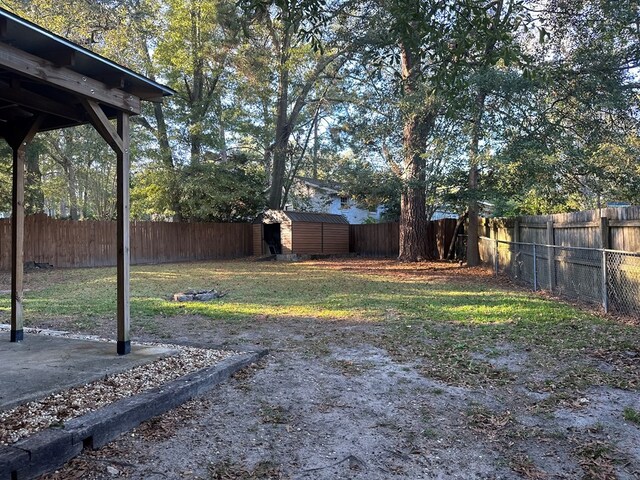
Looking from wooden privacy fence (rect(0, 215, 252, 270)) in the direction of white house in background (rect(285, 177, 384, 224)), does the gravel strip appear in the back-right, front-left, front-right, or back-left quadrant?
back-right

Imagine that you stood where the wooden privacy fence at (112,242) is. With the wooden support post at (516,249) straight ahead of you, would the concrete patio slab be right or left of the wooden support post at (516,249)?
right

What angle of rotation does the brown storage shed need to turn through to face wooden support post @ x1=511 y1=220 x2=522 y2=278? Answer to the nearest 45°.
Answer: approximately 90° to its left

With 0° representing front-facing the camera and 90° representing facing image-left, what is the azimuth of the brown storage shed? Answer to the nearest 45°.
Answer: approximately 45°

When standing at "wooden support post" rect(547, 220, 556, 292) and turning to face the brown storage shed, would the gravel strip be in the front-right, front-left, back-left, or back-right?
back-left

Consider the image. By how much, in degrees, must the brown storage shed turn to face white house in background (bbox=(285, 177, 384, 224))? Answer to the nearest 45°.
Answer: approximately 135° to its right

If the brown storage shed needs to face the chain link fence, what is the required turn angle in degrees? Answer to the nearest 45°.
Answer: approximately 45° to its left

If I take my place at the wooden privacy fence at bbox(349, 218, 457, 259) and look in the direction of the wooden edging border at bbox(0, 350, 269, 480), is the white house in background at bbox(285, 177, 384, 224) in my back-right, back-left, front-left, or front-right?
back-right
